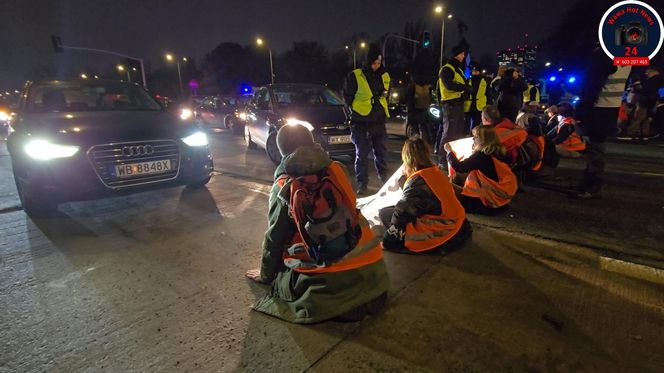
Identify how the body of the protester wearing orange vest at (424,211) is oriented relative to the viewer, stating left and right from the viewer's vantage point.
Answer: facing away from the viewer and to the left of the viewer

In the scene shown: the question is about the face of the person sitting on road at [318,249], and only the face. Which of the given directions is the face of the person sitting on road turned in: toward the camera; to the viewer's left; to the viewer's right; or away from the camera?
away from the camera

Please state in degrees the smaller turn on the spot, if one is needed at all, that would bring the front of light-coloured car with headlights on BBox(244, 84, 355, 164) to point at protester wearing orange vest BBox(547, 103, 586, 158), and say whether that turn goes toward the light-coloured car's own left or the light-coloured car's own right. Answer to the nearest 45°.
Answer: approximately 45° to the light-coloured car's own left

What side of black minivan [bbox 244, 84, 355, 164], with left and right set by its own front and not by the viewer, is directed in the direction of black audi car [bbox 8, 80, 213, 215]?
right

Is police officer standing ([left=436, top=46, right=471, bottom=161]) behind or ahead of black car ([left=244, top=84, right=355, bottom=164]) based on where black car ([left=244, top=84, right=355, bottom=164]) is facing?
ahead

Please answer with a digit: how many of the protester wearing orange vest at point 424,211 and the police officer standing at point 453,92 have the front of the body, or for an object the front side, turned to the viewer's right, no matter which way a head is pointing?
1

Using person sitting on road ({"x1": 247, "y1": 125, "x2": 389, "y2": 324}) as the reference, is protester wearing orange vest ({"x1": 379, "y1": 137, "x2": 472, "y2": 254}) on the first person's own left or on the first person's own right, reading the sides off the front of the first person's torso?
on the first person's own right

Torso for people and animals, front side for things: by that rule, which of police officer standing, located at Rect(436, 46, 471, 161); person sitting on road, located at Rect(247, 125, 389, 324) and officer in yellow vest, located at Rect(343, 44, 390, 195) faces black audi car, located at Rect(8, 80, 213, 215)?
the person sitting on road

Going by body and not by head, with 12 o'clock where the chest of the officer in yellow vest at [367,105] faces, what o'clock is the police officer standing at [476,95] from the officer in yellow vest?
The police officer standing is roughly at 9 o'clock from the officer in yellow vest.
